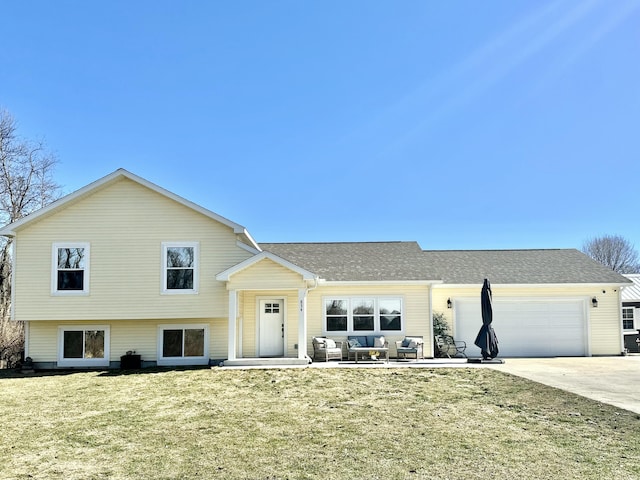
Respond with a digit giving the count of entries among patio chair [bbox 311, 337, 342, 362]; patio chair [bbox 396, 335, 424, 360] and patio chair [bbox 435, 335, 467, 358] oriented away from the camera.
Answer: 0

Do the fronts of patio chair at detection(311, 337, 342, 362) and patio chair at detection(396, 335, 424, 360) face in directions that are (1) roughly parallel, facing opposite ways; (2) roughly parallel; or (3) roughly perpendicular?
roughly perpendicular

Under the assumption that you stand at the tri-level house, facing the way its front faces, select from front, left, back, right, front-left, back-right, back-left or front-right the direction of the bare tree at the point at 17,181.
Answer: back-right

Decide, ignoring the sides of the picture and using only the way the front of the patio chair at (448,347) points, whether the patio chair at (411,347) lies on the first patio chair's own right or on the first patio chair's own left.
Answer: on the first patio chair's own right

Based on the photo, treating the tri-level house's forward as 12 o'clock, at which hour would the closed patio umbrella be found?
The closed patio umbrella is roughly at 9 o'clock from the tri-level house.

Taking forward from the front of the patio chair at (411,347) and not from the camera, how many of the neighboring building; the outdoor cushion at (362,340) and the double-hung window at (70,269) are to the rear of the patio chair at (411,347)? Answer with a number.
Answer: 1

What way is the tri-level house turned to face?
toward the camera

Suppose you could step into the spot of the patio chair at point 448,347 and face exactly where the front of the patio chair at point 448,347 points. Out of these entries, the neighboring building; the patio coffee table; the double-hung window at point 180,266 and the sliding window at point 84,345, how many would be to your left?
1

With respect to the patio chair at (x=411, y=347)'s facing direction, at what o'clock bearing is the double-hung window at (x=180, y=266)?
The double-hung window is roughly at 1 o'clock from the patio chair.

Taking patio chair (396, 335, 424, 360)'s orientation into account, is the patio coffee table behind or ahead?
ahead

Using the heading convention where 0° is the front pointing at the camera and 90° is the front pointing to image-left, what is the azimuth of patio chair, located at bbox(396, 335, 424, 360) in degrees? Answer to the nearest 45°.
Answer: approximately 45°

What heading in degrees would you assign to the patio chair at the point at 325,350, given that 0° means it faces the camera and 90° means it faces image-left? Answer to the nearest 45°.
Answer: approximately 315°

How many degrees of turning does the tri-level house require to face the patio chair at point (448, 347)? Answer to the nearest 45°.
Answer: approximately 90° to its left

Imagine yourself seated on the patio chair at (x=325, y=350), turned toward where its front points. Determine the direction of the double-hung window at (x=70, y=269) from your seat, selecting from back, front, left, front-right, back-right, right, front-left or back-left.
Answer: back-right
